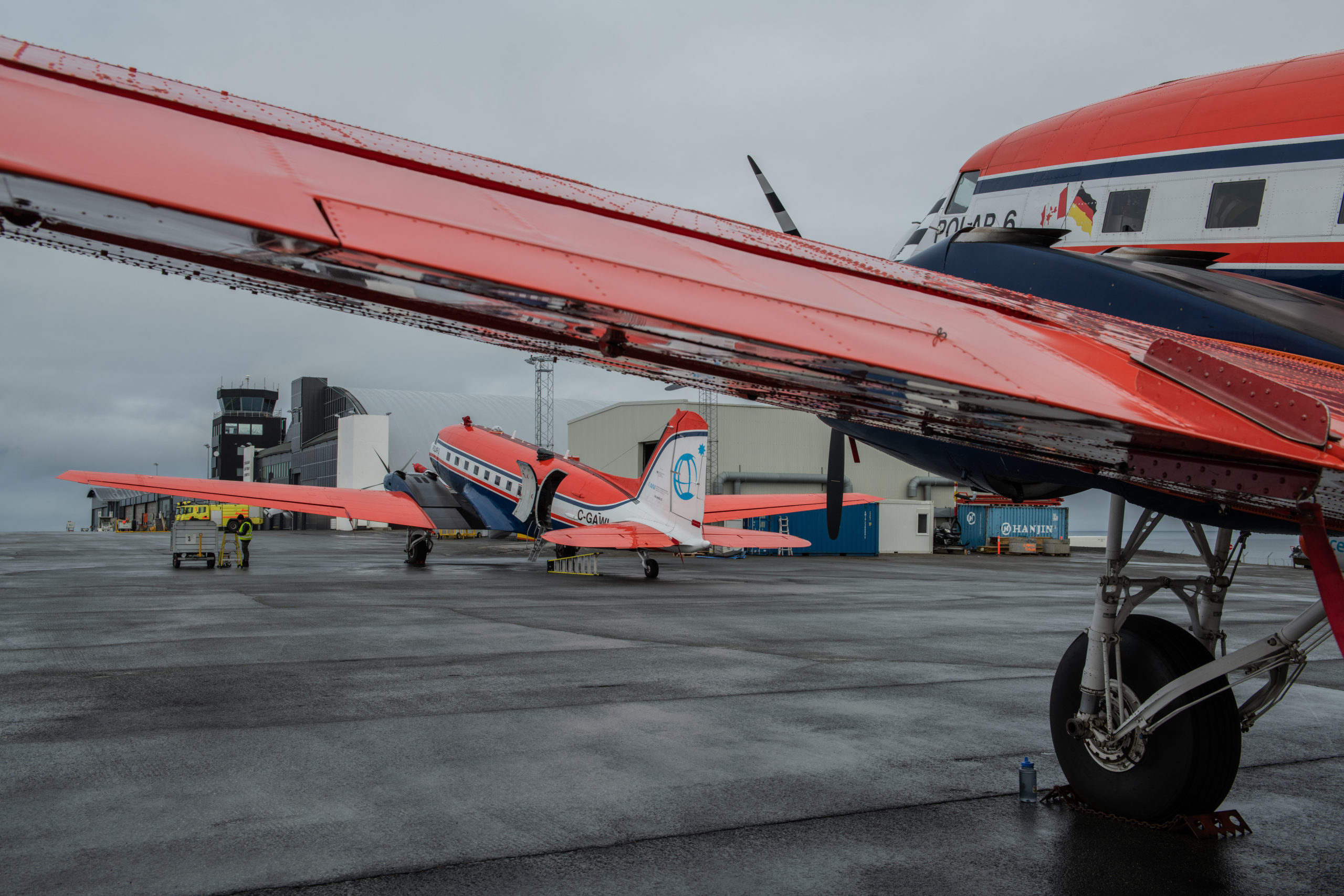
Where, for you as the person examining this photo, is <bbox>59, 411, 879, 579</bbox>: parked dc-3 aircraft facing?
facing away from the viewer and to the left of the viewer

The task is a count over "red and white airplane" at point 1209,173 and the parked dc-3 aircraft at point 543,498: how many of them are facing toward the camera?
0

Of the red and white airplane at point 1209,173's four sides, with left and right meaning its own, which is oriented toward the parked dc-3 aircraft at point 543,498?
front

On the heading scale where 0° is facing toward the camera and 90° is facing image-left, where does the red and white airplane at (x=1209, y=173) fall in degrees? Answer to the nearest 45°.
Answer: approximately 135°

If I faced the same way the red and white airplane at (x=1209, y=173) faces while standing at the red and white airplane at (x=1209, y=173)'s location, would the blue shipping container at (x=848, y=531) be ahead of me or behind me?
ahead

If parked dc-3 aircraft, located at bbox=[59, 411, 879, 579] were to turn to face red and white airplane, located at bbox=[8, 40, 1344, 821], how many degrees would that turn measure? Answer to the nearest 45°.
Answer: approximately 135° to its left

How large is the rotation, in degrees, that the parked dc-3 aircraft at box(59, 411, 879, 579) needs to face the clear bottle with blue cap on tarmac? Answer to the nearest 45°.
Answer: approximately 135° to its left

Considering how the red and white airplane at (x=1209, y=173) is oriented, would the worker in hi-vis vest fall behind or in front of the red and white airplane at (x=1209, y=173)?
in front

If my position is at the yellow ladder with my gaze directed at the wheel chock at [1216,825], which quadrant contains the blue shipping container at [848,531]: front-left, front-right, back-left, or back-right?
back-left
